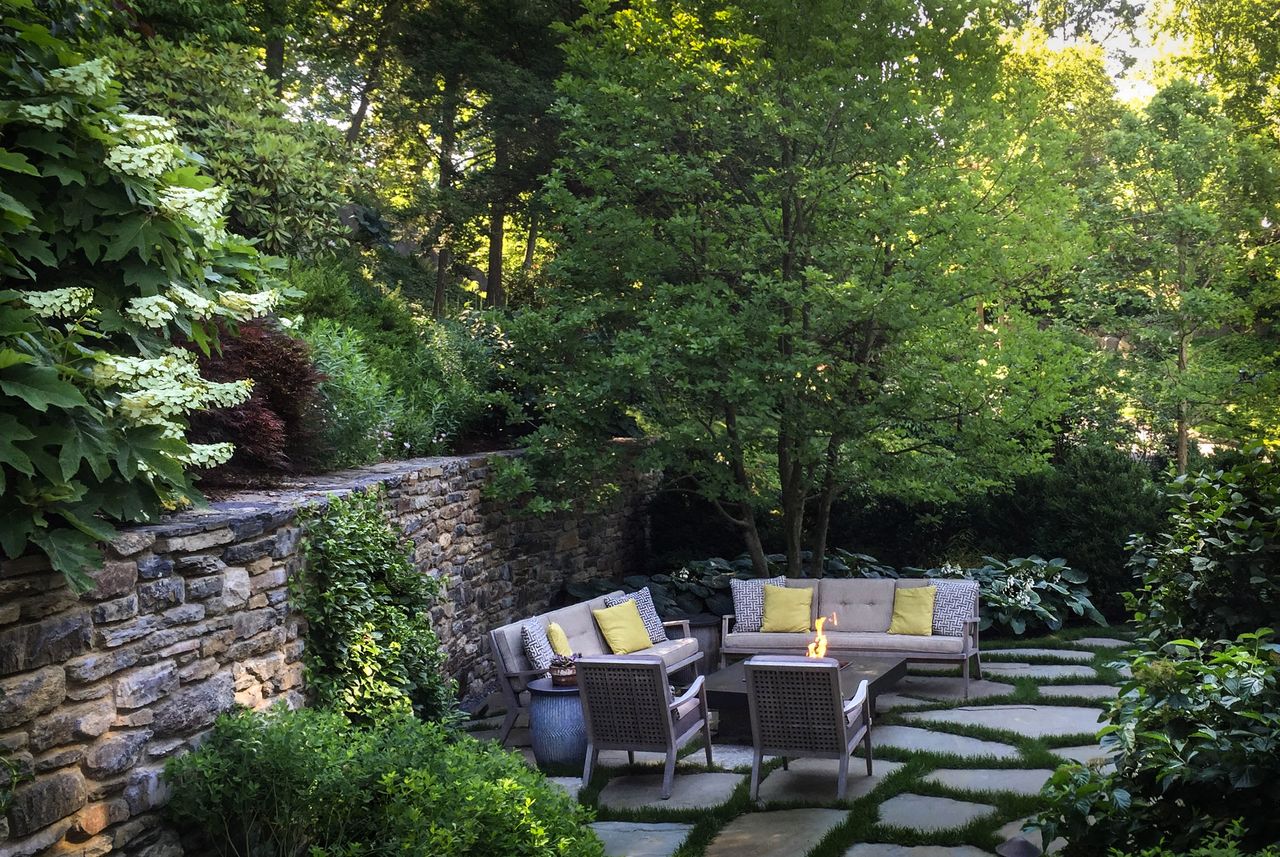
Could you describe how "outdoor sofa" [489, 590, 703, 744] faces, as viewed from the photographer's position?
facing the viewer and to the right of the viewer

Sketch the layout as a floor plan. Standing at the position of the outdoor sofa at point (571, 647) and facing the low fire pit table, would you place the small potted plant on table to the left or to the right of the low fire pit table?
right

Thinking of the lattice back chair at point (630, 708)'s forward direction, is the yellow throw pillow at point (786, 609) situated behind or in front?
in front

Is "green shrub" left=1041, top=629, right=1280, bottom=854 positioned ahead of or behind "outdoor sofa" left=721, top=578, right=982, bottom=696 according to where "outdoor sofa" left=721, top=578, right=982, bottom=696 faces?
ahead

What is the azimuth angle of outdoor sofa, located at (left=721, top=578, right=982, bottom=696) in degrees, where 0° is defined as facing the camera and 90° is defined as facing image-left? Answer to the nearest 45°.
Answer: approximately 0°

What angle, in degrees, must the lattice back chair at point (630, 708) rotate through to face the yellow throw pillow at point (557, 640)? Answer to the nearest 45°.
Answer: approximately 45° to its left

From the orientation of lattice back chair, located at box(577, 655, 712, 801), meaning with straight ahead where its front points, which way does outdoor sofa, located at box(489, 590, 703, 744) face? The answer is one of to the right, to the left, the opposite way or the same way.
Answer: to the right

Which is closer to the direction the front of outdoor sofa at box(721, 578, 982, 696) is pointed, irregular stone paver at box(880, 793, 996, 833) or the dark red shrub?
the irregular stone paver

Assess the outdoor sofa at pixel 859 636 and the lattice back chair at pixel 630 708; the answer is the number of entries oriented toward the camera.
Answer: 1

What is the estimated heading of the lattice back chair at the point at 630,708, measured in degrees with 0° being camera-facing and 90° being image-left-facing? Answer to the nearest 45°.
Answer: approximately 225°
